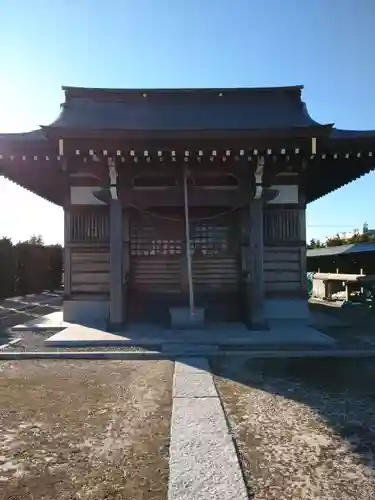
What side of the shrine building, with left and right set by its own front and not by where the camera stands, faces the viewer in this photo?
front

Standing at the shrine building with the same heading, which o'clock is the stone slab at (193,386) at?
The stone slab is roughly at 12 o'clock from the shrine building.

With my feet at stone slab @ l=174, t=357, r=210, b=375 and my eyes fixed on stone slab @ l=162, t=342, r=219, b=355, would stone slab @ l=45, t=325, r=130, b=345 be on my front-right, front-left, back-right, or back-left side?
front-left

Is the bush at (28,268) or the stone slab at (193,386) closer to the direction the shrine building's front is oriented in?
the stone slab

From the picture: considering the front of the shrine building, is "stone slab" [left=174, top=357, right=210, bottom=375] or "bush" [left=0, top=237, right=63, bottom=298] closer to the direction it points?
the stone slab

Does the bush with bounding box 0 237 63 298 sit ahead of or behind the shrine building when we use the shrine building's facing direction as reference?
behind

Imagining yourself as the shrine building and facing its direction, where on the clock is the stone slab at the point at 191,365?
The stone slab is roughly at 12 o'clock from the shrine building.

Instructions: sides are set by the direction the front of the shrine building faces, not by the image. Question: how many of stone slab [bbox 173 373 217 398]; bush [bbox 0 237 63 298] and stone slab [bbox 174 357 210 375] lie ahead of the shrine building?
2
